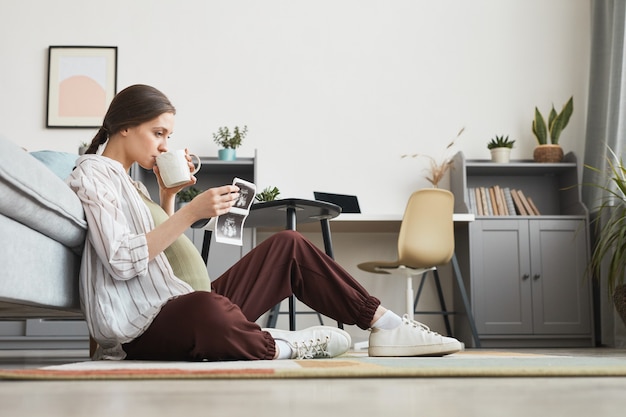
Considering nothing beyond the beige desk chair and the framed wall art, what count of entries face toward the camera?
1

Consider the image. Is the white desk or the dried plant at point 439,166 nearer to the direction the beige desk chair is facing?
the white desk

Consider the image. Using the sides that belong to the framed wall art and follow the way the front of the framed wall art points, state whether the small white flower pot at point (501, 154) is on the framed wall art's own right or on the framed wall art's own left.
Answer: on the framed wall art's own left

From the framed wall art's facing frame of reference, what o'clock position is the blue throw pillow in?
The blue throw pillow is roughly at 12 o'clock from the framed wall art.

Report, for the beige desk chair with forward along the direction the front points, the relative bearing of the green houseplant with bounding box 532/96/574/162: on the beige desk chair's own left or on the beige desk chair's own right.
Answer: on the beige desk chair's own right

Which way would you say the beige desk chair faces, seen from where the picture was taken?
facing away from the viewer and to the left of the viewer

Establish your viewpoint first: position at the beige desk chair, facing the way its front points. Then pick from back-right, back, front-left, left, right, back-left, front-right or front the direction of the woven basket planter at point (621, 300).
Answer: back-right

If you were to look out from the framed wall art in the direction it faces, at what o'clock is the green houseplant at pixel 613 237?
The green houseplant is roughly at 10 o'clock from the framed wall art.

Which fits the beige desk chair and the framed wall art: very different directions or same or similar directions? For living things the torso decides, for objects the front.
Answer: very different directions
